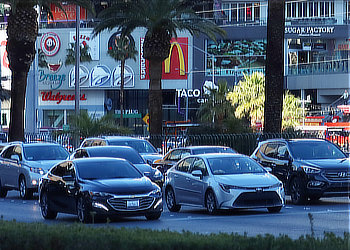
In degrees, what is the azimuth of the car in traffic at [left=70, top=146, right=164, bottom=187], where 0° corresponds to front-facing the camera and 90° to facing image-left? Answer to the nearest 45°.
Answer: approximately 315°

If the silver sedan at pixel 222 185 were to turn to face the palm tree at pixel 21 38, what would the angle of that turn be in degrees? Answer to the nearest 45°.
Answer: approximately 180°

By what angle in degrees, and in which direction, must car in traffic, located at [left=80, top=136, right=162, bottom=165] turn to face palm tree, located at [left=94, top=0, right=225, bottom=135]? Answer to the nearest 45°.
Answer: approximately 135° to its left

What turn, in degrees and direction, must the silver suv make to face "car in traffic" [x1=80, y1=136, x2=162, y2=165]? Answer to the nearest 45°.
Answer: approximately 90° to its left

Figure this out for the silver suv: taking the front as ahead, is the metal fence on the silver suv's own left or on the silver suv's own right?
on the silver suv's own left

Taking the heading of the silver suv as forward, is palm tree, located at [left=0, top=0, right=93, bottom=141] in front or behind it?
behind
